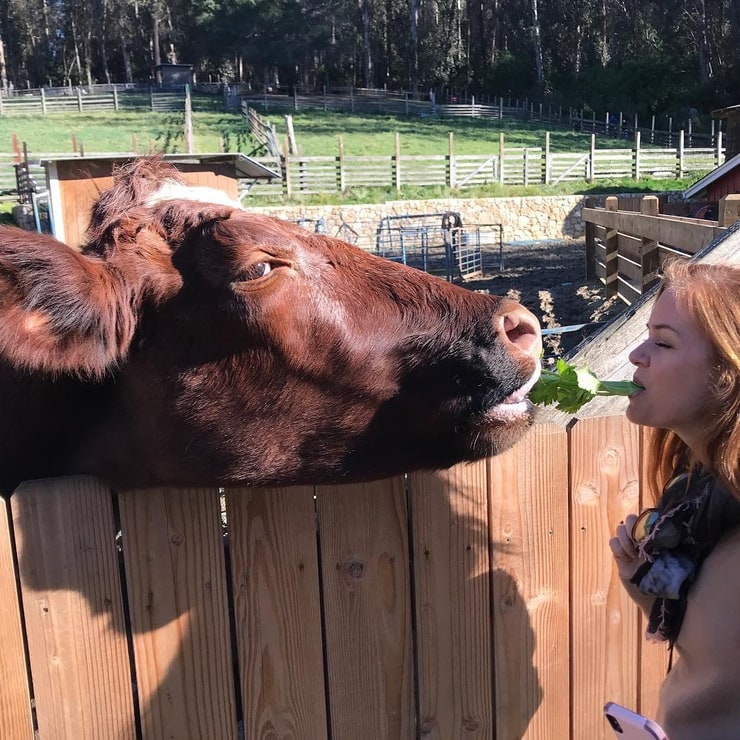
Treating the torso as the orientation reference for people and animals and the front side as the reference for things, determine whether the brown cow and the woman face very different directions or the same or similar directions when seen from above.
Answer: very different directions

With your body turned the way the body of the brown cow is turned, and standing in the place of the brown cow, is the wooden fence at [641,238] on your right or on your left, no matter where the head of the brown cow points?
on your left

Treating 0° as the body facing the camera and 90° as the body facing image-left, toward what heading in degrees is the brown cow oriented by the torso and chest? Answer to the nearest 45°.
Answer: approximately 270°

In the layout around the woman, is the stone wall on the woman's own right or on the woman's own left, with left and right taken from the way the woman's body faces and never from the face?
on the woman's own right

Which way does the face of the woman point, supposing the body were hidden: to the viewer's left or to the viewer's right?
to the viewer's left

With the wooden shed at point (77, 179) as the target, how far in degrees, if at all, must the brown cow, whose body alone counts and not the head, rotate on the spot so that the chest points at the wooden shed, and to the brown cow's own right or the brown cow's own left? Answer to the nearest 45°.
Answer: approximately 90° to the brown cow's own left

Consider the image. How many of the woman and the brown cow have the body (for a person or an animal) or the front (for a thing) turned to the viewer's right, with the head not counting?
1

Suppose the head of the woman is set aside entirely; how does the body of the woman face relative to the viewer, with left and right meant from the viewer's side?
facing to the left of the viewer

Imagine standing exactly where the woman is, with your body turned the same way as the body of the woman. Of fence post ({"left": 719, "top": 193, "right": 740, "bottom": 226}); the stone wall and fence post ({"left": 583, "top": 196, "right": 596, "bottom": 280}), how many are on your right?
3

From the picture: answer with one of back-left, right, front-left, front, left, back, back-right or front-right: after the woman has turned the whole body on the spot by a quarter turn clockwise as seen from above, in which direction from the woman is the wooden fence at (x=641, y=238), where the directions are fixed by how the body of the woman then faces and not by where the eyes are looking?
front

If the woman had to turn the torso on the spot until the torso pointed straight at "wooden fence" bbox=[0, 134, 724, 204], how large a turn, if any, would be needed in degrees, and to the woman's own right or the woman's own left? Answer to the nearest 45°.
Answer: approximately 90° to the woman's own right

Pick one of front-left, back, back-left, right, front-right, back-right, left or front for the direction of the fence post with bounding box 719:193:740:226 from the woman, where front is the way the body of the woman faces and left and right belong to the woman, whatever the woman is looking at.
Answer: right
